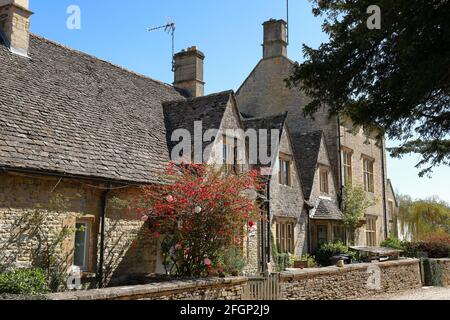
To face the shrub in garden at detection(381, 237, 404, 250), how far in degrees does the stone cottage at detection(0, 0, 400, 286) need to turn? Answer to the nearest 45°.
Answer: approximately 90° to its left

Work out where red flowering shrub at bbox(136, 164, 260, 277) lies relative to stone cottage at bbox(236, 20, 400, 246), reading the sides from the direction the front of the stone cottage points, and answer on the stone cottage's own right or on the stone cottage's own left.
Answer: on the stone cottage's own right

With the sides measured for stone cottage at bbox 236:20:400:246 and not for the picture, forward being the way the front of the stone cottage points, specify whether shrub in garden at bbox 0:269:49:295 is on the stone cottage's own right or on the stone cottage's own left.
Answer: on the stone cottage's own right

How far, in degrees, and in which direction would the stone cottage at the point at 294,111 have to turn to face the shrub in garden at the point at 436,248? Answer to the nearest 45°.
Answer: approximately 45° to its left

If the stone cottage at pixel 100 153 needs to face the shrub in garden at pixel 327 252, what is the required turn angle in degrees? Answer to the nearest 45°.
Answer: approximately 90° to its left

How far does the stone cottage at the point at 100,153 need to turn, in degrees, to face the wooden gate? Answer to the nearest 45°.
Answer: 0° — it already faces it

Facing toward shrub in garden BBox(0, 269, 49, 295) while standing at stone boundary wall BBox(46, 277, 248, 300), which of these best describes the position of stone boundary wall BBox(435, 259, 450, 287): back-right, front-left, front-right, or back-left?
back-right
